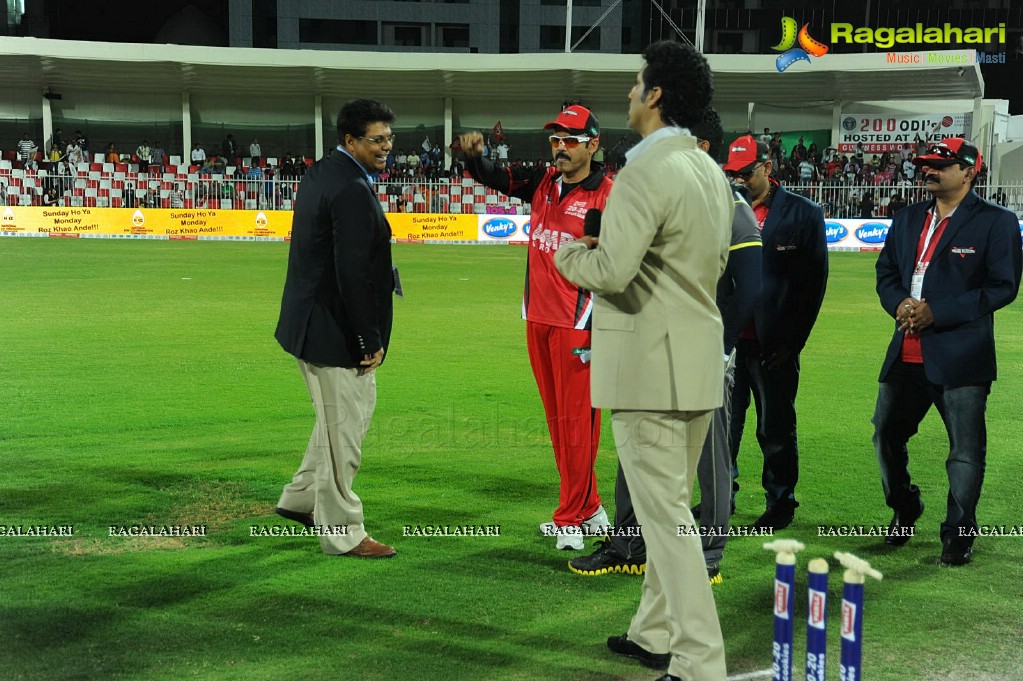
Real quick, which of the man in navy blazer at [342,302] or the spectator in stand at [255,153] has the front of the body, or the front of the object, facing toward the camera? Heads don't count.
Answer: the spectator in stand

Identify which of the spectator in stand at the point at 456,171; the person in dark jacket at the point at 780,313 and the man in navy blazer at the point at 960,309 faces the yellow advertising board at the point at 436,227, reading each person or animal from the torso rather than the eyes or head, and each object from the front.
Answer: the spectator in stand

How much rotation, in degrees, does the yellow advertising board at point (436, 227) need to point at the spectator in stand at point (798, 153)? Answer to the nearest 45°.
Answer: approximately 135° to its left

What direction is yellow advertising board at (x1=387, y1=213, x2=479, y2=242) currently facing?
toward the camera

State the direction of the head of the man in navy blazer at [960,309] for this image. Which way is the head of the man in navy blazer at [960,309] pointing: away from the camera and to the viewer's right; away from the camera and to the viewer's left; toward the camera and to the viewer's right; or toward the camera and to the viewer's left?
toward the camera and to the viewer's left

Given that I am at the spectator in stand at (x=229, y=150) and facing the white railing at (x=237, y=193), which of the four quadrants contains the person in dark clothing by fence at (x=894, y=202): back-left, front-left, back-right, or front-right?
front-left

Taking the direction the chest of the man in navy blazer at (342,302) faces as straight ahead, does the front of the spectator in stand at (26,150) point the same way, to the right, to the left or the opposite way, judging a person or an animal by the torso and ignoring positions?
to the right

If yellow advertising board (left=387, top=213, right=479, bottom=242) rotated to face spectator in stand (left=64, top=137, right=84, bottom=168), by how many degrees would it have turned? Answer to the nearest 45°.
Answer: approximately 135° to its right

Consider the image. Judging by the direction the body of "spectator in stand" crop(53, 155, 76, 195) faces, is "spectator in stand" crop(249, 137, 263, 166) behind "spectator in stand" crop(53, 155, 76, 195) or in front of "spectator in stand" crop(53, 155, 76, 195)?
behind

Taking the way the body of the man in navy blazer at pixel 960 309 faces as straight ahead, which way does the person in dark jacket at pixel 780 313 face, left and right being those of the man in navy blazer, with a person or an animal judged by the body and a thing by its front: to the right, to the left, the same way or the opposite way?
the same way

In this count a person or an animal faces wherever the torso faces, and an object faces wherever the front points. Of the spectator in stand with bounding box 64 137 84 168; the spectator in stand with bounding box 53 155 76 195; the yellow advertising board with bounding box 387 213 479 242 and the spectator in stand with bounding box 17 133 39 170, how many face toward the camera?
4

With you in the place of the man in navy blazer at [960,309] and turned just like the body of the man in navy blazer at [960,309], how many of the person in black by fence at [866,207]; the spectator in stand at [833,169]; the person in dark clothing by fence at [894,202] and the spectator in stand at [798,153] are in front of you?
0

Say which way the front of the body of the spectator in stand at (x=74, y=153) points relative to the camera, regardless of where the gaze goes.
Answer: toward the camera

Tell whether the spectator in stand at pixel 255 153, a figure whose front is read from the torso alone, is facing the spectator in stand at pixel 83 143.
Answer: no

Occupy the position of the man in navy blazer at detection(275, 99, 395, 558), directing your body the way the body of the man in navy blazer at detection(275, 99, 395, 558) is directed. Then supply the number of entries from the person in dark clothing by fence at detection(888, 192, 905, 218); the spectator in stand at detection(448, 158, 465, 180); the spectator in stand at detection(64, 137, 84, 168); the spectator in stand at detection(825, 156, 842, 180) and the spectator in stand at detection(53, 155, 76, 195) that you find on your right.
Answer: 0

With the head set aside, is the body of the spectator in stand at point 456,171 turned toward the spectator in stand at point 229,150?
no

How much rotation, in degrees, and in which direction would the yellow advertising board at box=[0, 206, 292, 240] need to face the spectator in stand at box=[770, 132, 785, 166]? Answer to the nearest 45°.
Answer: approximately 90° to its left

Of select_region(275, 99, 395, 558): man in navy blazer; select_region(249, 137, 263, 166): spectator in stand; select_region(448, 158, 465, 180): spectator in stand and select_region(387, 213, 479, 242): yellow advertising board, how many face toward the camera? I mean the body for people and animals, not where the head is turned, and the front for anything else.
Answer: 3

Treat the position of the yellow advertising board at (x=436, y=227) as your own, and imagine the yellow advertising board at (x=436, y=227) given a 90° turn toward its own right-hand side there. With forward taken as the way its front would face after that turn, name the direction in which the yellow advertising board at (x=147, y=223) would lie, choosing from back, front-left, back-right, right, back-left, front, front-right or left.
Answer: front
